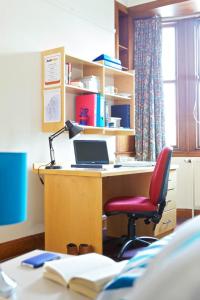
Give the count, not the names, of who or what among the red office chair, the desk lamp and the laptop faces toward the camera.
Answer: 1

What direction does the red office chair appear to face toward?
to the viewer's left

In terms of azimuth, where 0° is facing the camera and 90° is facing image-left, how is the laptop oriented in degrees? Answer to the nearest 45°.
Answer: approximately 0°

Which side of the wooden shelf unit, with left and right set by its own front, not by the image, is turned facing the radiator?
left

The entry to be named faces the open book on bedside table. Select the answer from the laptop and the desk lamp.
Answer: the laptop

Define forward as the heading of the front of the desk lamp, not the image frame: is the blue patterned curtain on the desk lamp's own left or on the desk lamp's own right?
on the desk lamp's own left

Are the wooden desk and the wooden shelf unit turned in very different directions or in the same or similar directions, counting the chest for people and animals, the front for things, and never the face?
same or similar directions

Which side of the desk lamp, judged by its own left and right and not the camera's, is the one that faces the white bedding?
right

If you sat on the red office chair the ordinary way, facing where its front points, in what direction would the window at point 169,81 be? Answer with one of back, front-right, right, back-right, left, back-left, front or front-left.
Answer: right

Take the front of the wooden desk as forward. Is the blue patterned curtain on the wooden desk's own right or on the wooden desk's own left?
on the wooden desk's own left

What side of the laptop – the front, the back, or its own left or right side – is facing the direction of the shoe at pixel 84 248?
front

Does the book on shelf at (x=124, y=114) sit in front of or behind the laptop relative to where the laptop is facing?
behind

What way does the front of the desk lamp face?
to the viewer's right
